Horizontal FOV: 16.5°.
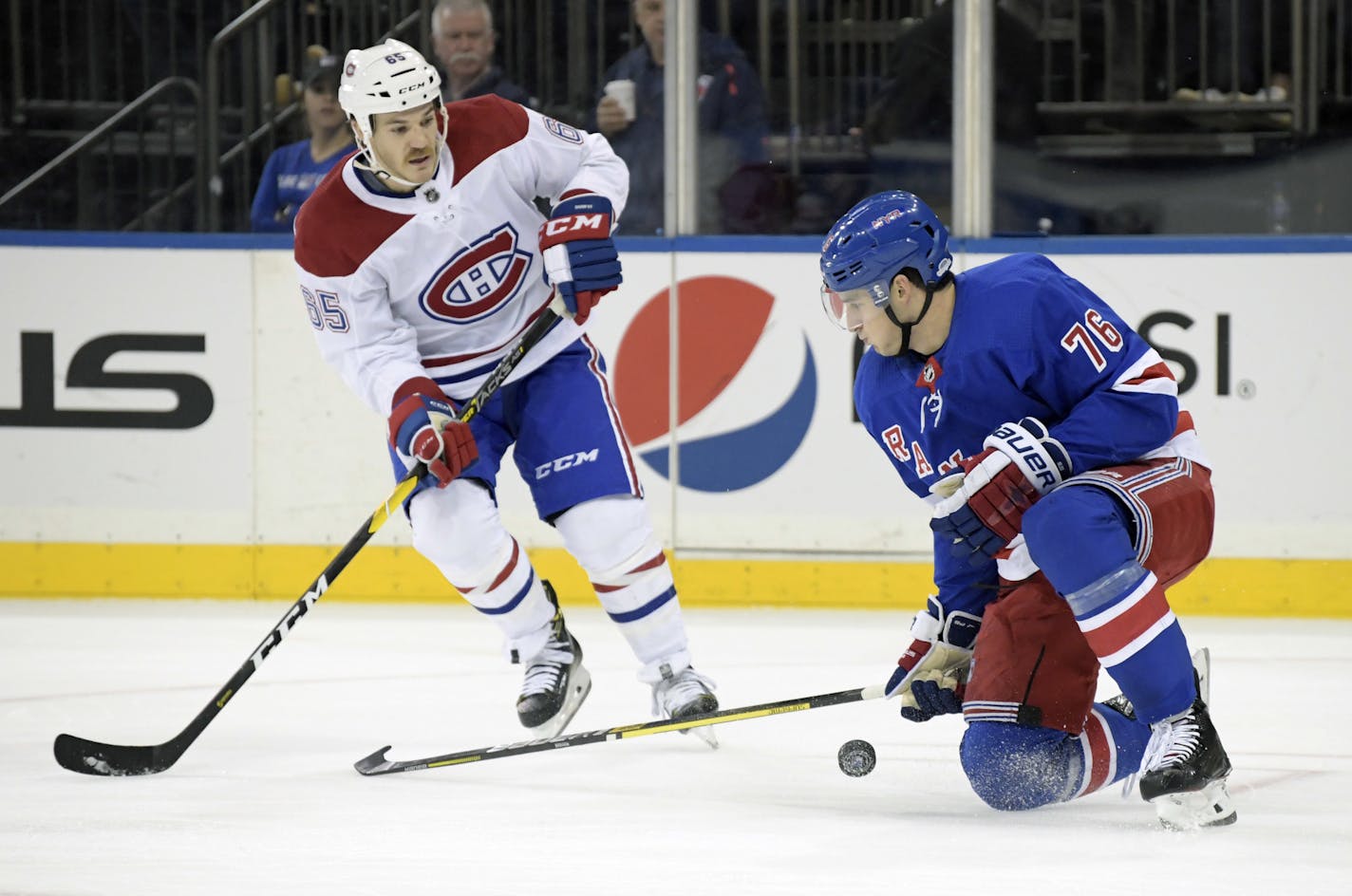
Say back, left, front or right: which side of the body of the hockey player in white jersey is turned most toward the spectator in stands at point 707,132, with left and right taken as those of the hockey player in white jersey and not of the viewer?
back

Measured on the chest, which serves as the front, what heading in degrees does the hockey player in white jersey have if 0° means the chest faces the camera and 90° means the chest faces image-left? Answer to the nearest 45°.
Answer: approximately 0°

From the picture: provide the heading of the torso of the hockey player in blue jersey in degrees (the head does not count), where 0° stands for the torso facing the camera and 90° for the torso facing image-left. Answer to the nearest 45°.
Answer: approximately 45°

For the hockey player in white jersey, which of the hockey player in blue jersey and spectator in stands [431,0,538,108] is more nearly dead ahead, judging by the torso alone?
the hockey player in blue jersey

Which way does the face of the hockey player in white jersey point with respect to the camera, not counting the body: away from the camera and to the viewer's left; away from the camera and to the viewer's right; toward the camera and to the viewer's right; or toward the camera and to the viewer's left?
toward the camera and to the viewer's right
